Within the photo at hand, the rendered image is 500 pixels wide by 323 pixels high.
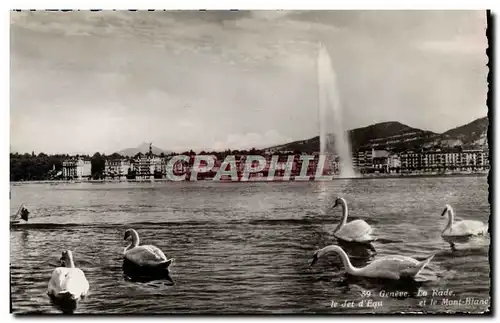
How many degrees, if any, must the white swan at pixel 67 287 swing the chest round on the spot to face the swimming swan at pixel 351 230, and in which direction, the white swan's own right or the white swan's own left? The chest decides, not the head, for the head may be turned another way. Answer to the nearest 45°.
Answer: approximately 90° to the white swan's own right

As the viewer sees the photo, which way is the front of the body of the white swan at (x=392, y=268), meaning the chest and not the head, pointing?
to the viewer's left

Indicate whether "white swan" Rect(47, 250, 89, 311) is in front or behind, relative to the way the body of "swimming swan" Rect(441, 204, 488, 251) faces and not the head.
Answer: in front

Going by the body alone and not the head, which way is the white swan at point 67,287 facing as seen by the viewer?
away from the camera

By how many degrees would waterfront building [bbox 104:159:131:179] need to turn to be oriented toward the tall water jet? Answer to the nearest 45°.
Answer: approximately 90° to its left

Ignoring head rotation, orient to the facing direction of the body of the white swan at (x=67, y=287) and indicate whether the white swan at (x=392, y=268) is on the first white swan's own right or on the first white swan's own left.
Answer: on the first white swan's own right

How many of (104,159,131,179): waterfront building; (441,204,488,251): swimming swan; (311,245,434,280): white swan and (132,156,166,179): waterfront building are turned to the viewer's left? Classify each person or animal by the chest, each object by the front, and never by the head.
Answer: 2

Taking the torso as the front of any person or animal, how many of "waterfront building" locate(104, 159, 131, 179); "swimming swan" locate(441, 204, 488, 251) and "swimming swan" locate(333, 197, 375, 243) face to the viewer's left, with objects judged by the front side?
2

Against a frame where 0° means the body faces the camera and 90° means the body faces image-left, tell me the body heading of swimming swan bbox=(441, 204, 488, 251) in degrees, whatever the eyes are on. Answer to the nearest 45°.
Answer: approximately 90°
